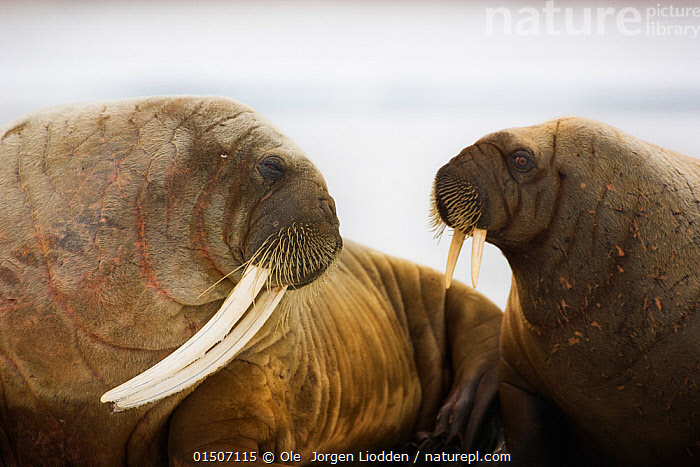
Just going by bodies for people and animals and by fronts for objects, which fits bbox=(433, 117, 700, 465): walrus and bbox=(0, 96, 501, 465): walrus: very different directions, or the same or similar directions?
very different directions

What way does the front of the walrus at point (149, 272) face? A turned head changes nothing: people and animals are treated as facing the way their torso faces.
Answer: to the viewer's right

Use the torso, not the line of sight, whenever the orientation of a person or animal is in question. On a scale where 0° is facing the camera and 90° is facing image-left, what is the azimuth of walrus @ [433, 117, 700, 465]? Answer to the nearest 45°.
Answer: approximately 90°

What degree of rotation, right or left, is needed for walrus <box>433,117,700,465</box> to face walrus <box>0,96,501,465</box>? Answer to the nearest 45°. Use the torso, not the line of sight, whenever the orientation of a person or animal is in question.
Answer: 0° — it already faces it

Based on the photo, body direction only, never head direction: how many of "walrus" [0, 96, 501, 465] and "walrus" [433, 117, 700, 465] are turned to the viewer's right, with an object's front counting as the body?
1

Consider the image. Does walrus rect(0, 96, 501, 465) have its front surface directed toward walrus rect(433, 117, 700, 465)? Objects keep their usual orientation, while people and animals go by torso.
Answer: yes
